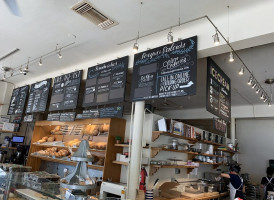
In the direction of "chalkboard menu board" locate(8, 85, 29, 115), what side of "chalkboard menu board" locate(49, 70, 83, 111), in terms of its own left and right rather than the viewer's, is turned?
right

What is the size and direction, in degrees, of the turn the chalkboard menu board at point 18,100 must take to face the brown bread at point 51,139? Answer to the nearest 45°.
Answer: approximately 90° to its left

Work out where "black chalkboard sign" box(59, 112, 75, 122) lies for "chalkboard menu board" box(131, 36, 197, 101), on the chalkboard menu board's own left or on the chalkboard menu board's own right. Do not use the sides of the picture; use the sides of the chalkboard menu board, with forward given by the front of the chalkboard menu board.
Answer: on the chalkboard menu board's own right

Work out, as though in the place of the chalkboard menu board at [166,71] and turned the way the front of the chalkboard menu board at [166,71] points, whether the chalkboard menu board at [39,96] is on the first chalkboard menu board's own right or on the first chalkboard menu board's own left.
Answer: on the first chalkboard menu board's own right
